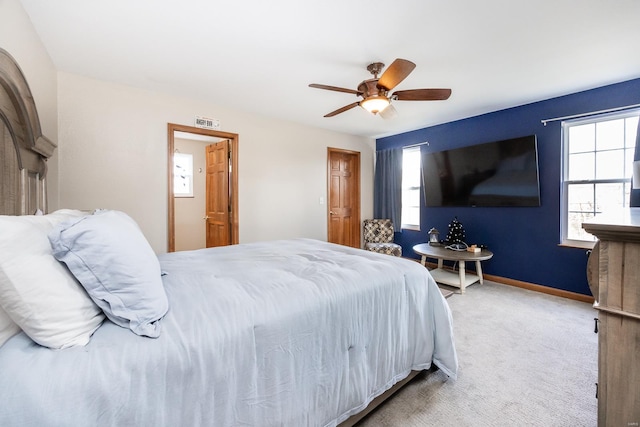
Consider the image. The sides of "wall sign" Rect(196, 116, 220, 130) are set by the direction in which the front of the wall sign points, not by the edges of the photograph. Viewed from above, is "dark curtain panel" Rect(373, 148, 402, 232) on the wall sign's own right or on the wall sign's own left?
on the wall sign's own left

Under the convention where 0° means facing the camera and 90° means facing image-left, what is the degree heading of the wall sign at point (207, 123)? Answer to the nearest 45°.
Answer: approximately 315°

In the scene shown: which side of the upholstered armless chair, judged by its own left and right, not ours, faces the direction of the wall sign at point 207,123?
right

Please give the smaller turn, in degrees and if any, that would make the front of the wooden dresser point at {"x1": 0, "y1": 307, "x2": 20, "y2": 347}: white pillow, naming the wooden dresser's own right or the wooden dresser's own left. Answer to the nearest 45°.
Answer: approximately 45° to the wooden dresser's own left

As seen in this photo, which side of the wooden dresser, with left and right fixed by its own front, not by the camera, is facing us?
left

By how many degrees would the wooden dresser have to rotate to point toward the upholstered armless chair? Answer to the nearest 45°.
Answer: approximately 45° to its right

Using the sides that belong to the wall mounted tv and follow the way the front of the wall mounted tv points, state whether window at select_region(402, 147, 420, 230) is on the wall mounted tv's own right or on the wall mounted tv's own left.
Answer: on the wall mounted tv's own right
